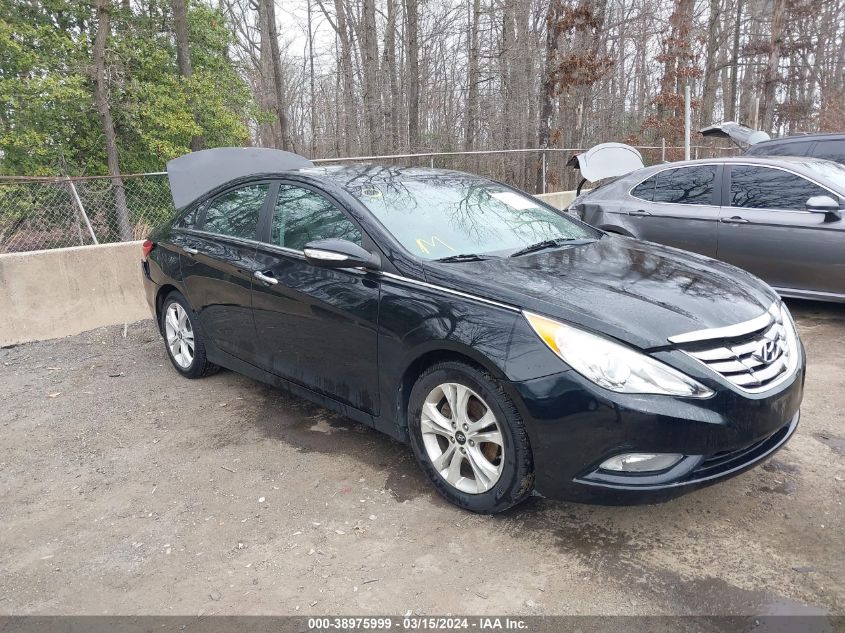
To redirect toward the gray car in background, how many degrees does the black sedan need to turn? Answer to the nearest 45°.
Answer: approximately 90° to its left

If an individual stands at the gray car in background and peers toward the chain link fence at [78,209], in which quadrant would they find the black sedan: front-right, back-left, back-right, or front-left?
front-left

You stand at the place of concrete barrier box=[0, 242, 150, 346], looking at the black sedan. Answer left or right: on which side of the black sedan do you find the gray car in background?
left

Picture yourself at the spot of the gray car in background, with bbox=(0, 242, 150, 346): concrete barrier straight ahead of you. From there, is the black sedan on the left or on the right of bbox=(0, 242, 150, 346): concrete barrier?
left

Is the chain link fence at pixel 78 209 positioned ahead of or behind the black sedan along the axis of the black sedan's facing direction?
behind

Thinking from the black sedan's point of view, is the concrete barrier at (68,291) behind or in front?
behind

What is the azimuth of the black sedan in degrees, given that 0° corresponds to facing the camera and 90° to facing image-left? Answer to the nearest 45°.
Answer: approximately 315°
